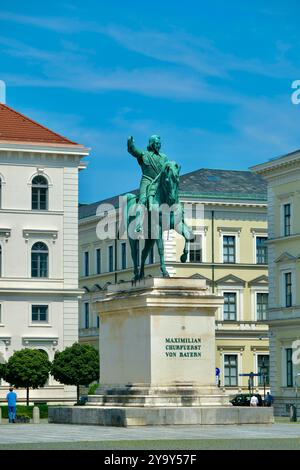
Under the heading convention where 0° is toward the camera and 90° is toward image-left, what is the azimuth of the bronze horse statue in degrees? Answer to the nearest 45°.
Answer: approximately 315°
